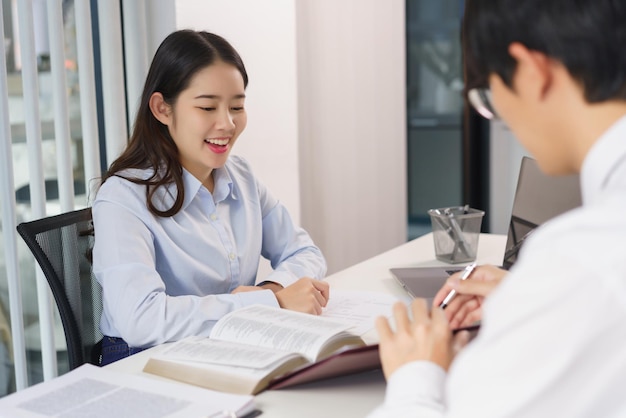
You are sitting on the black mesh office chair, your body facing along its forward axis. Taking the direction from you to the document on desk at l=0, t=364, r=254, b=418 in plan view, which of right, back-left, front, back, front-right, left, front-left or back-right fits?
front-right

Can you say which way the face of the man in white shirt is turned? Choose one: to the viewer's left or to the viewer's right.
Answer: to the viewer's left

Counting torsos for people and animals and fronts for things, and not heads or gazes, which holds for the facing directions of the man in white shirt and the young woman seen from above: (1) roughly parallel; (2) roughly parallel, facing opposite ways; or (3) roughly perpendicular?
roughly parallel, facing opposite ways

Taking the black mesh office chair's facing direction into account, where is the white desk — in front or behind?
in front

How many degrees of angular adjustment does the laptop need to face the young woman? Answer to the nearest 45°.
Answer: approximately 45° to its right

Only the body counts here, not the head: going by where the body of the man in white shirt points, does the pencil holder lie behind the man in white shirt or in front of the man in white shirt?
in front

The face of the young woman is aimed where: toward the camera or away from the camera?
toward the camera

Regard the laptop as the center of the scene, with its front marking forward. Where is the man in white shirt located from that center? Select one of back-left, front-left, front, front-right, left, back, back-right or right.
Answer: front-left
